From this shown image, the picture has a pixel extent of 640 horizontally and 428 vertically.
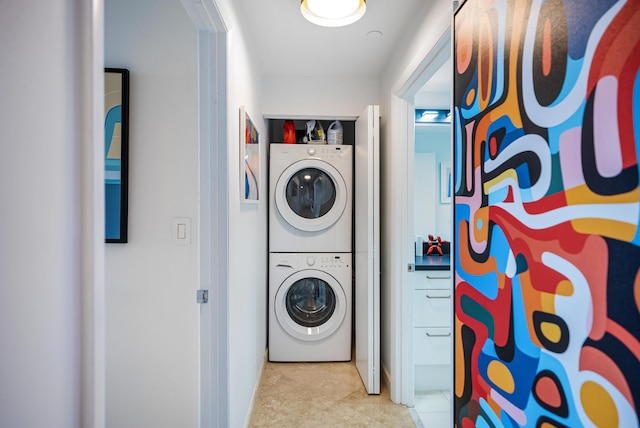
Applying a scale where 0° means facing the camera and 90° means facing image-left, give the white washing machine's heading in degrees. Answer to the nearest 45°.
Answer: approximately 0°

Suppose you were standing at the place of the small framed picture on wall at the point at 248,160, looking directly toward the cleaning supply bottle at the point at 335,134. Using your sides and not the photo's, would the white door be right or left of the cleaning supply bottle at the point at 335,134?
right

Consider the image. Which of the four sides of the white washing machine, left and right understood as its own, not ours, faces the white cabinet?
left

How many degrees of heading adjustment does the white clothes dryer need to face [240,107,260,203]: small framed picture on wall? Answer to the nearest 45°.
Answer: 0° — it already faces it

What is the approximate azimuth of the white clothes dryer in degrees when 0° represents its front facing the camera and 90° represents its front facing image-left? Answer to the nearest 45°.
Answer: approximately 0°

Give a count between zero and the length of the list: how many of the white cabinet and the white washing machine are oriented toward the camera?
2
